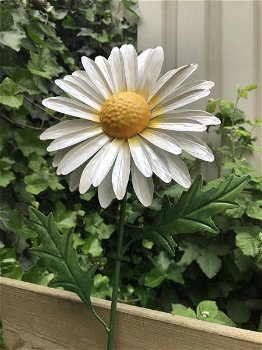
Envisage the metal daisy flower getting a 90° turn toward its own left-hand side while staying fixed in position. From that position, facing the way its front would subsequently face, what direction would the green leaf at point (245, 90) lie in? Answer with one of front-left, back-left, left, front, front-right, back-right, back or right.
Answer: front-left

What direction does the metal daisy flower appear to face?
toward the camera
